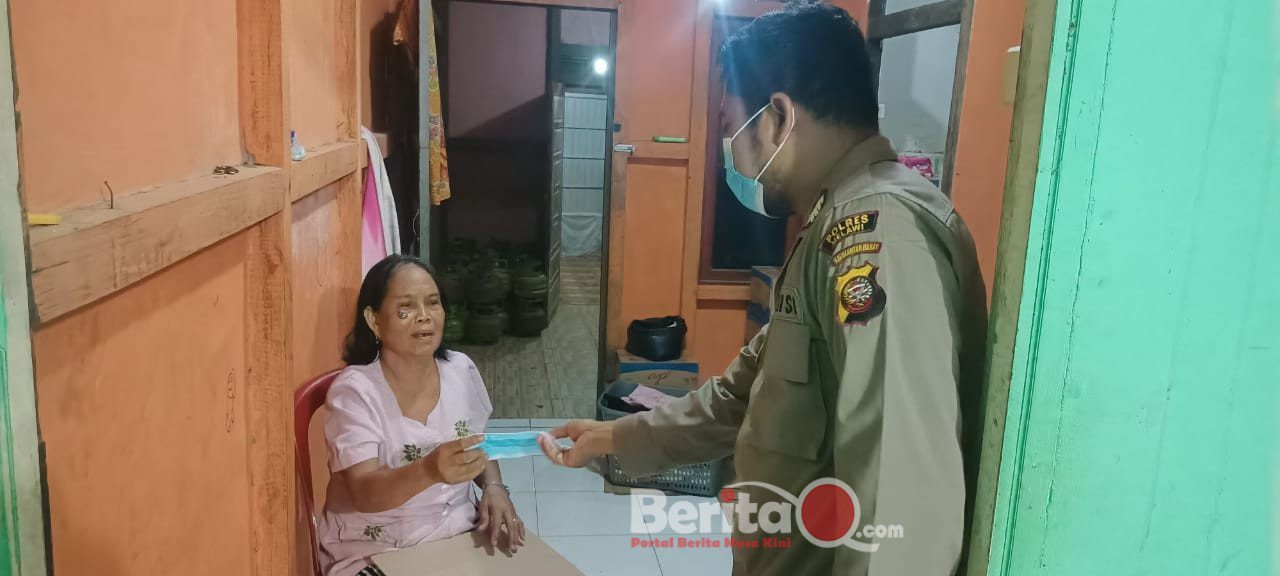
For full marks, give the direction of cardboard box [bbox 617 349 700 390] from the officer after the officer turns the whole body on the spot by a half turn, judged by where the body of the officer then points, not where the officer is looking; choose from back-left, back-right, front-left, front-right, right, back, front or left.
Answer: left

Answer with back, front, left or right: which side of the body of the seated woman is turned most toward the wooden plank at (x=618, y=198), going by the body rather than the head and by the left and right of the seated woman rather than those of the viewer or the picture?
left

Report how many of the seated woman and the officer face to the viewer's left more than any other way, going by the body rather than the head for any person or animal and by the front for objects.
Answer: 1

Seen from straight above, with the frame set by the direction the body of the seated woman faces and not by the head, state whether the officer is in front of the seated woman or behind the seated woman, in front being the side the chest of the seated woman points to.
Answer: in front

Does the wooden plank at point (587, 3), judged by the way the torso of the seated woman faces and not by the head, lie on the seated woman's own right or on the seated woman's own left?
on the seated woman's own left

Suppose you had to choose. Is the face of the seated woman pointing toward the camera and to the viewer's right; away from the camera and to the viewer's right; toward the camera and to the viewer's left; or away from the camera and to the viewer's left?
toward the camera and to the viewer's right

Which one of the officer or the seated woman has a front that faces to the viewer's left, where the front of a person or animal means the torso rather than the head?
the officer

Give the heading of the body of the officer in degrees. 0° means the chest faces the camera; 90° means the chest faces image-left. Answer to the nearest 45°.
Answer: approximately 90°

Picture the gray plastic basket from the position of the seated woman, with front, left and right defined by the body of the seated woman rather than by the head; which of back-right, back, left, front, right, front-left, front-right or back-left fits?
left

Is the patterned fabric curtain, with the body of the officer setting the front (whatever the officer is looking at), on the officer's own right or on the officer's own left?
on the officer's own right

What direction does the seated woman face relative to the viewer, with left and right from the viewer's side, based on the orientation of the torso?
facing the viewer and to the right of the viewer
